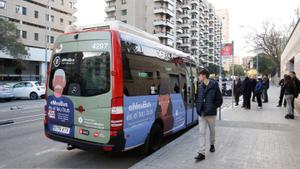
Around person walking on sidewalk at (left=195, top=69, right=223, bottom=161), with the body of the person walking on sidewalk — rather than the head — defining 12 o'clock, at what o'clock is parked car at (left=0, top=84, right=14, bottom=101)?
The parked car is roughly at 3 o'clock from the person walking on sidewalk.

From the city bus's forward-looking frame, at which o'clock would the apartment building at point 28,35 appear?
The apartment building is roughly at 10 o'clock from the city bus.

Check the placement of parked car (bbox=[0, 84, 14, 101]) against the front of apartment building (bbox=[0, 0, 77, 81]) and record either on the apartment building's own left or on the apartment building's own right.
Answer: on the apartment building's own right

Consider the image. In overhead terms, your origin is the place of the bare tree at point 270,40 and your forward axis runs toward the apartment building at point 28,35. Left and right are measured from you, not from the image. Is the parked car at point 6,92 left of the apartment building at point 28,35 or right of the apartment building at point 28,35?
left
